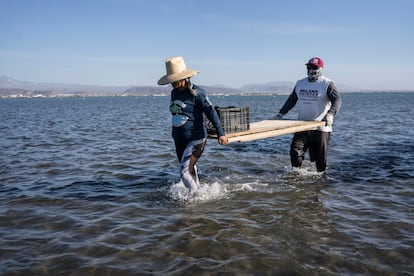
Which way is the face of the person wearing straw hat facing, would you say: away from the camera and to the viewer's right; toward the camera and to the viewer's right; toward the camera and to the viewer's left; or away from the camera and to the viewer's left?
toward the camera and to the viewer's left

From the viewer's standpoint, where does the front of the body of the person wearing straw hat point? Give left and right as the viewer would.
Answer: facing the viewer and to the left of the viewer
